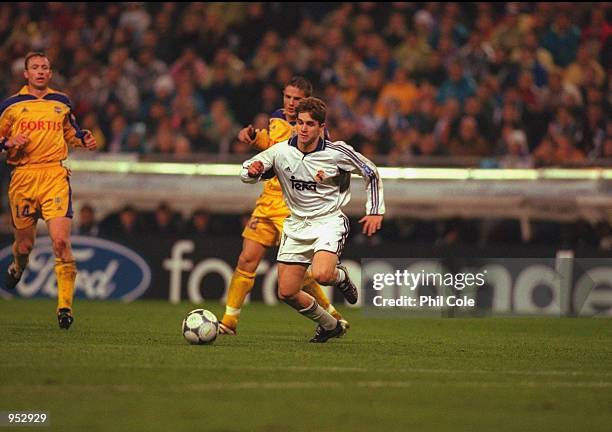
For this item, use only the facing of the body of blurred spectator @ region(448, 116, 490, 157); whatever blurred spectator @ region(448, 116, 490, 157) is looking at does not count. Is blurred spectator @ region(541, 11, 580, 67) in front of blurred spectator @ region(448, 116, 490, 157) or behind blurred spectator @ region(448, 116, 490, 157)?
behind

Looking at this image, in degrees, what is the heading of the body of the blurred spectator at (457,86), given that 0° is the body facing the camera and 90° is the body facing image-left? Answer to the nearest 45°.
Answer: approximately 0°

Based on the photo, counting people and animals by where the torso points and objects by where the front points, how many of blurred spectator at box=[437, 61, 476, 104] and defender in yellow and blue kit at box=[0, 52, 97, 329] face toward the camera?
2

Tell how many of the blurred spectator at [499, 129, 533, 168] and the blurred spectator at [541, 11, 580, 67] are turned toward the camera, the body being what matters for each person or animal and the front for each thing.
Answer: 2

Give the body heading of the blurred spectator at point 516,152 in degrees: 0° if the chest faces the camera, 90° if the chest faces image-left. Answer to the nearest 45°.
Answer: approximately 0°
